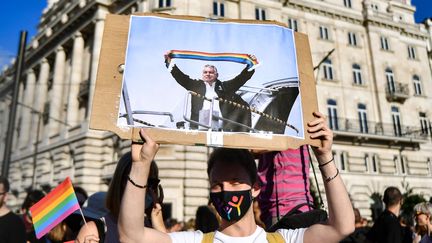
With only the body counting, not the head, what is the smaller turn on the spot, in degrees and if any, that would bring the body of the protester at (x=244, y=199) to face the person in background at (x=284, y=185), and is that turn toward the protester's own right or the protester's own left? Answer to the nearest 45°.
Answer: approximately 180°

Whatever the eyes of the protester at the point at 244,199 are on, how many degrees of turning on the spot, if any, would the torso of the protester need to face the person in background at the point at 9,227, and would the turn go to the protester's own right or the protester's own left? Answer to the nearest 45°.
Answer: approximately 135° to the protester's own right

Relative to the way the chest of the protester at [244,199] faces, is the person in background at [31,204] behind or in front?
behind

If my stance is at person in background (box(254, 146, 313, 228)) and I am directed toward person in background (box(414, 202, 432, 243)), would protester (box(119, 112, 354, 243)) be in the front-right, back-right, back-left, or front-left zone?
back-right

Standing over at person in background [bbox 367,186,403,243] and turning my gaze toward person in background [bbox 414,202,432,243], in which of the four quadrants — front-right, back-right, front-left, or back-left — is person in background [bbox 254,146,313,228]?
back-right

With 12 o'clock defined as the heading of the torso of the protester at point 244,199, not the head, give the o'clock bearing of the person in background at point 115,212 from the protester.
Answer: The person in background is roughly at 4 o'clock from the protester.

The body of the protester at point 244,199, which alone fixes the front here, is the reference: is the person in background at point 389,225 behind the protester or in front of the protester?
behind

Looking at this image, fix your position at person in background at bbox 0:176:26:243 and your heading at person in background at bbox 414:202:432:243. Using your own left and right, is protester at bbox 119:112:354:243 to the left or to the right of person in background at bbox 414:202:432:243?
right

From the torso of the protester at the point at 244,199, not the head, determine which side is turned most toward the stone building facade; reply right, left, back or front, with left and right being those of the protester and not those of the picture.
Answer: back

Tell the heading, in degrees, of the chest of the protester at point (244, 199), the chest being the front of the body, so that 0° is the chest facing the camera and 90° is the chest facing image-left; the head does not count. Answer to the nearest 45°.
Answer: approximately 0°
